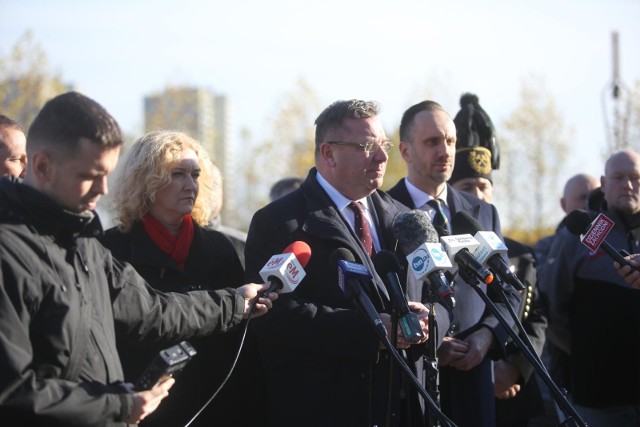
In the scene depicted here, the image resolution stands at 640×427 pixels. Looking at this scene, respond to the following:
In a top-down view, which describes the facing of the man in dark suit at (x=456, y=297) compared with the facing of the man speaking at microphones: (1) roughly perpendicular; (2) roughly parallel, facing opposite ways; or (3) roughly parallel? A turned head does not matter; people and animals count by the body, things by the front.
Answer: roughly parallel

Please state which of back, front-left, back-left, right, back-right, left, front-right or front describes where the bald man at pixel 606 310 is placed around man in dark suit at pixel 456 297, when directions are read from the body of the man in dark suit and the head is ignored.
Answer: left

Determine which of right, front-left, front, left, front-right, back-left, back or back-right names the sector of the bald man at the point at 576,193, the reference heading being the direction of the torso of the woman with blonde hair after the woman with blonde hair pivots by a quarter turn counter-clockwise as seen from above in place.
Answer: front

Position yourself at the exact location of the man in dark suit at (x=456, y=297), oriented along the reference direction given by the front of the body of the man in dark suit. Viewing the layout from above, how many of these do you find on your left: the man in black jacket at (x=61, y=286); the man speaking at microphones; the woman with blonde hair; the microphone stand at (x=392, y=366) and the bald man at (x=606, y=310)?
1

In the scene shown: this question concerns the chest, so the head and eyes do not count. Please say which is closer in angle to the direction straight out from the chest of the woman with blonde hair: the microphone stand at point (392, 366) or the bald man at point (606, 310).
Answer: the microphone stand

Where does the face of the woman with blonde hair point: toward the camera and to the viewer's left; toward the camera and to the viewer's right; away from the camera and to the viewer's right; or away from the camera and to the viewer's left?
toward the camera and to the viewer's right

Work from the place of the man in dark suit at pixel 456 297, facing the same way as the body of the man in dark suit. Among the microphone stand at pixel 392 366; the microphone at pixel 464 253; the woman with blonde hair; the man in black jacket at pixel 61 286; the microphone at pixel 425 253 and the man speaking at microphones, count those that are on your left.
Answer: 0

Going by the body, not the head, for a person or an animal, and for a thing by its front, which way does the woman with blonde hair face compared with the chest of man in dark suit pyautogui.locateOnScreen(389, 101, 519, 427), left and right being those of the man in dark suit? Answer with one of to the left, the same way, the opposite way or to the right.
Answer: the same way

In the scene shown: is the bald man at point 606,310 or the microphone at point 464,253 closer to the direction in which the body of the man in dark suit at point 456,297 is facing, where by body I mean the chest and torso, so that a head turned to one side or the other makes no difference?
the microphone

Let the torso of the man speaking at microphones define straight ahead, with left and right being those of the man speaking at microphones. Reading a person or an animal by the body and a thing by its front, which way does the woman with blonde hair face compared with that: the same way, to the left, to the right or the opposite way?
the same way

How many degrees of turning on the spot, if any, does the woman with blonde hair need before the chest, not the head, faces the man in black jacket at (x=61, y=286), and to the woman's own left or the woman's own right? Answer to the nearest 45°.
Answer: approximately 45° to the woman's own right

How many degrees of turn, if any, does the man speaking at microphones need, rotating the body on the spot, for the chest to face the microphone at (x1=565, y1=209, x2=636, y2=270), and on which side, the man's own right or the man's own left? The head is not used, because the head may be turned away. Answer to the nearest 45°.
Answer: approximately 45° to the man's own left

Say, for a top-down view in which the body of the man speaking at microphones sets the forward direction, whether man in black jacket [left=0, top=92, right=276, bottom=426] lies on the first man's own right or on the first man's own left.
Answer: on the first man's own right

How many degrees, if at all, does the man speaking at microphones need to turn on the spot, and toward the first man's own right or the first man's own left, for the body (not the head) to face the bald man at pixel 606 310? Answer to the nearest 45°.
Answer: approximately 90° to the first man's own left
